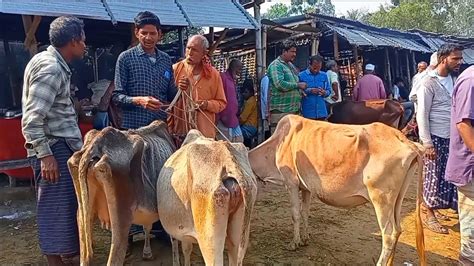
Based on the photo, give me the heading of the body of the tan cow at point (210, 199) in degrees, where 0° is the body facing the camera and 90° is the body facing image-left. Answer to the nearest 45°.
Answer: approximately 135°

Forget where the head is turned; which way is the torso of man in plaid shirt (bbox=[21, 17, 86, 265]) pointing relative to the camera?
to the viewer's right

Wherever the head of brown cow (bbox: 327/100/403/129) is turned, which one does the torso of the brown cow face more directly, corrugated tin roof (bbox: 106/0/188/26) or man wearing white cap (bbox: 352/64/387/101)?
the corrugated tin roof

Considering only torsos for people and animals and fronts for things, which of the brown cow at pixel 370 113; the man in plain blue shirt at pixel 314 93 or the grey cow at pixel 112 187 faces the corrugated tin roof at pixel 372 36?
the grey cow at pixel 112 187

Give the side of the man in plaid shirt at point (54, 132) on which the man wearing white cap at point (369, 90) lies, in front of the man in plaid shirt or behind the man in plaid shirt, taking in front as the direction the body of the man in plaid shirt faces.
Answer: in front

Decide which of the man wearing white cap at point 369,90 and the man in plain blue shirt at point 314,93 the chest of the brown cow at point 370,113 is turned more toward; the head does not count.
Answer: the man in plain blue shirt

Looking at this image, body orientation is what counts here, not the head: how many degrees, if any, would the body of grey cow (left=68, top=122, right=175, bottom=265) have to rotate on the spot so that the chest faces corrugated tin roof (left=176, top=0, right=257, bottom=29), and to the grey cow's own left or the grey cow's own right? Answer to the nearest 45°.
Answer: approximately 45° to the grey cow's own left

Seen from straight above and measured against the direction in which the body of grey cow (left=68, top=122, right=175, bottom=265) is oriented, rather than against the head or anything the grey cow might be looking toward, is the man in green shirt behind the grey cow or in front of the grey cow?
in front

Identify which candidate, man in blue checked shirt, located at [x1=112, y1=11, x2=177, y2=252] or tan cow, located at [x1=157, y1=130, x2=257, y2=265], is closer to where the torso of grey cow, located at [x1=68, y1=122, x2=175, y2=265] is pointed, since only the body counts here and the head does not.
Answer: the man in blue checked shirt

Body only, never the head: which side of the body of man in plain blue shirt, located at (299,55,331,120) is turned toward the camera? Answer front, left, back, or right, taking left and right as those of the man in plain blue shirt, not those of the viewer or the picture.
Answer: front

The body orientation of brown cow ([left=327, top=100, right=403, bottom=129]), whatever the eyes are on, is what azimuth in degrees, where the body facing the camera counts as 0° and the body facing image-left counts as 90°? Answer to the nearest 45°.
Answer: approximately 90°

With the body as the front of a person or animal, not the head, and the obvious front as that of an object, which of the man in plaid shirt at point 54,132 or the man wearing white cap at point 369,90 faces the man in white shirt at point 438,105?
the man in plaid shirt

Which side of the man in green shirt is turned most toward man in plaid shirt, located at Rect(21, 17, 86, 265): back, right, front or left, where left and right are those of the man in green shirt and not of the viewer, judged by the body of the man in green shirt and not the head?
right

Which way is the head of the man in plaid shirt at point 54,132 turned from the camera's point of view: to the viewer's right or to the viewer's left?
to the viewer's right

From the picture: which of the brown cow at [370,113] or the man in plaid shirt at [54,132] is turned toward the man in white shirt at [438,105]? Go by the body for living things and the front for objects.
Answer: the man in plaid shirt
